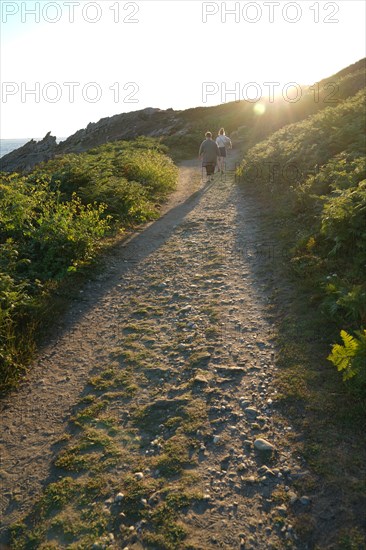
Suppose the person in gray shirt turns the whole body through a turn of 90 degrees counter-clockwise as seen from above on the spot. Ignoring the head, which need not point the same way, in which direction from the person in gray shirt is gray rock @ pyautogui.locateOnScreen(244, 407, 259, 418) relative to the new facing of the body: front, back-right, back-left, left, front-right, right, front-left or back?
left

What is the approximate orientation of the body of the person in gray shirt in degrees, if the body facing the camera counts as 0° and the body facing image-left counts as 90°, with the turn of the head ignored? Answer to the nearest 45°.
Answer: approximately 180°

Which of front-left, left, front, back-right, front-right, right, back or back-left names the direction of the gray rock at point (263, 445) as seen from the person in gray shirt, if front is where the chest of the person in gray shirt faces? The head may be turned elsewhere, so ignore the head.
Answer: back
